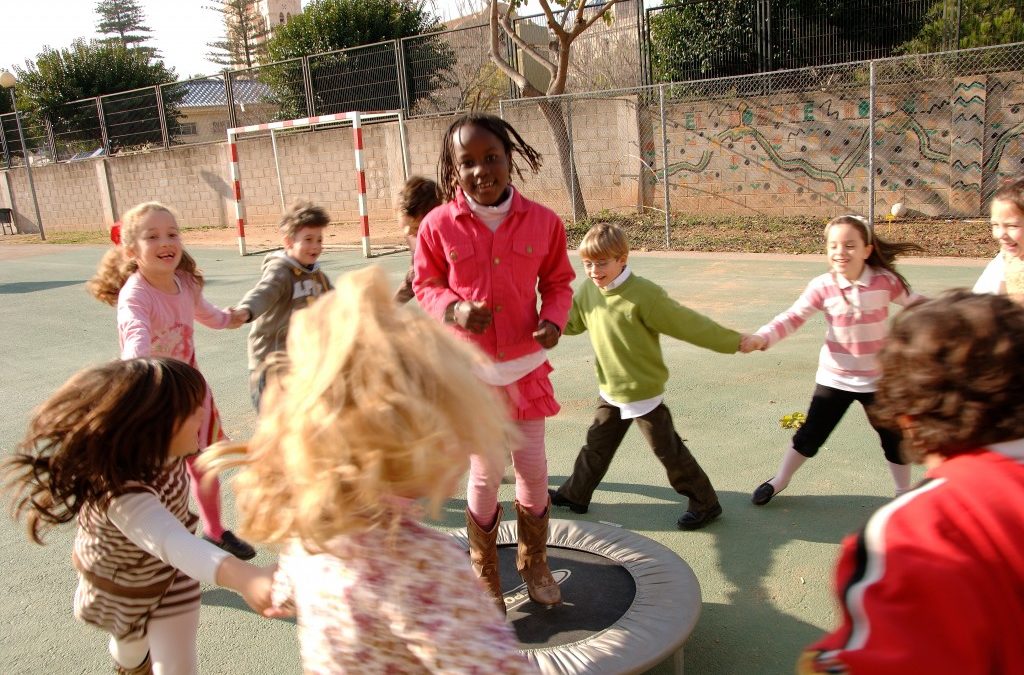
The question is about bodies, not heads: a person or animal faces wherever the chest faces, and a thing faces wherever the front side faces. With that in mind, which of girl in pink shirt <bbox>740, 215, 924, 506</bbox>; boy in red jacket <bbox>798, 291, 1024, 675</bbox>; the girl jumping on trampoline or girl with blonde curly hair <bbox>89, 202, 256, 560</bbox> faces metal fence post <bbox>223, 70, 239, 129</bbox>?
the boy in red jacket

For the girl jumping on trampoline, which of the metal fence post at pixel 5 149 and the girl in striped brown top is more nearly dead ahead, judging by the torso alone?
the girl in striped brown top

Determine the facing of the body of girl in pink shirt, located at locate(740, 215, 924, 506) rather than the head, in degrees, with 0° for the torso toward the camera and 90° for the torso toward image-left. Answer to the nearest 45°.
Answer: approximately 45°

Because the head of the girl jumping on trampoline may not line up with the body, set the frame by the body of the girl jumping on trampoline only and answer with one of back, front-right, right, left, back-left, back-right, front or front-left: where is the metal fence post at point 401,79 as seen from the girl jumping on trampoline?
back

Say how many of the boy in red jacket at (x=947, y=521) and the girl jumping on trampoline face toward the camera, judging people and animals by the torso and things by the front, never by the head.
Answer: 1

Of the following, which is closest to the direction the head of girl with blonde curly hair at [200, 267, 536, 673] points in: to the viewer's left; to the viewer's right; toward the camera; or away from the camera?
away from the camera

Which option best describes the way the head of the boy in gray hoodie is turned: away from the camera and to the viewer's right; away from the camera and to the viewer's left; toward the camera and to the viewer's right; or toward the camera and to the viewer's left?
toward the camera and to the viewer's right

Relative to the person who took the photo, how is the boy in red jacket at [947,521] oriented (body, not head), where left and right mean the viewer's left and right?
facing away from the viewer and to the left of the viewer

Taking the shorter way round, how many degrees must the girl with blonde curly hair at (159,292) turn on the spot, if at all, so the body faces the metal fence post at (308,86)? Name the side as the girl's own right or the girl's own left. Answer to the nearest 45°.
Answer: approximately 135° to the girl's own left

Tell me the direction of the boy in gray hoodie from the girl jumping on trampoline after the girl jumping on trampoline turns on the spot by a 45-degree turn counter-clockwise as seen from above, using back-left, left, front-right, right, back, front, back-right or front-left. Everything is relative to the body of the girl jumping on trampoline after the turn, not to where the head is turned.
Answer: back

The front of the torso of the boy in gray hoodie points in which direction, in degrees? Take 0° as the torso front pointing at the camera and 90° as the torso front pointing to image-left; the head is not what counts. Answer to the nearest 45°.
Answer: approximately 315°
